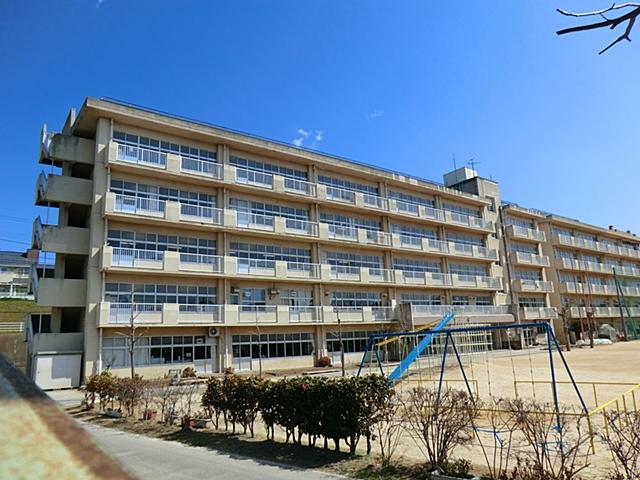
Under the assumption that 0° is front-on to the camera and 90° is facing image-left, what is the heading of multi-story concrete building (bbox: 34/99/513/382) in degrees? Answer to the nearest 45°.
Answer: approximately 315°

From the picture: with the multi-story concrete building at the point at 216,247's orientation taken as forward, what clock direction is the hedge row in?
The hedge row is roughly at 1 o'clock from the multi-story concrete building.
